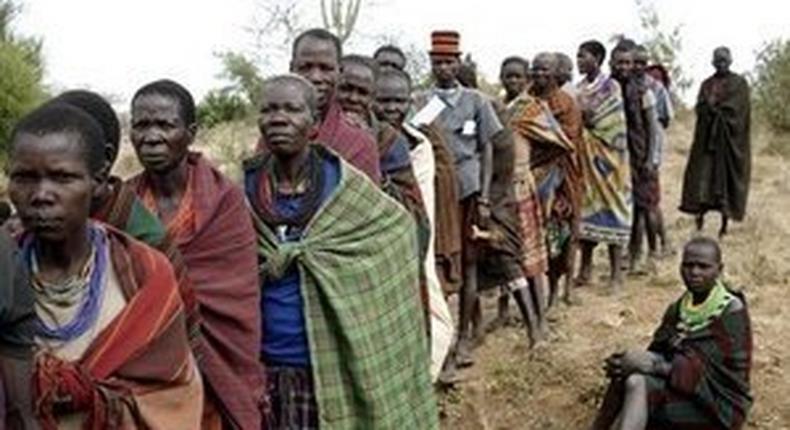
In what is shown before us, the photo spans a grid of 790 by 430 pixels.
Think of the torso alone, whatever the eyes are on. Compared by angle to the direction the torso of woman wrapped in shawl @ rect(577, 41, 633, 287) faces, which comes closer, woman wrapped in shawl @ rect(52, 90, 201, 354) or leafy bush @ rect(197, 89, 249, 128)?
the woman wrapped in shawl

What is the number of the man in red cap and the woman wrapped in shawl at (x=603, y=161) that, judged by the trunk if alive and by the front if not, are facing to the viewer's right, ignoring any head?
0

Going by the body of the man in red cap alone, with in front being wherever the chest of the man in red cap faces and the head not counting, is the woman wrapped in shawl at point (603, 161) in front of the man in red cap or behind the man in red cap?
behind

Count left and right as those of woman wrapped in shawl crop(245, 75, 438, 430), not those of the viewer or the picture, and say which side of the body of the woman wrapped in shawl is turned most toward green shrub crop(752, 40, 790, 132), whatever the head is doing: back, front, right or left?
back

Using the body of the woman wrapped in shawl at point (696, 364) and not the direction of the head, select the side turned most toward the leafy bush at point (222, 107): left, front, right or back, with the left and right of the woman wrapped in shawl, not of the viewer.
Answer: right

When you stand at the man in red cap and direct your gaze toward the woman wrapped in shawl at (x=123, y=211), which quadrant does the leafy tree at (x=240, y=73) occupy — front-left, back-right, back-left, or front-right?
back-right

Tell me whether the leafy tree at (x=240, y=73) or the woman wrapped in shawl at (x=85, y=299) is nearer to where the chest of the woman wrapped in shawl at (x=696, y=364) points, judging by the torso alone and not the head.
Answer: the woman wrapped in shawl

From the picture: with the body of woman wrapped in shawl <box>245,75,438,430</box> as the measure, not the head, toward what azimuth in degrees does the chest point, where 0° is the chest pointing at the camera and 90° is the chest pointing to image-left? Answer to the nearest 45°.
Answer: approximately 45°

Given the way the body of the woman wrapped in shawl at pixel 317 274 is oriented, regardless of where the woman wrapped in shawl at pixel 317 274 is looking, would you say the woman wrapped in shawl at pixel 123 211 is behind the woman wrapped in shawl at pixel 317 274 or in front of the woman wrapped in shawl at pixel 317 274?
in front

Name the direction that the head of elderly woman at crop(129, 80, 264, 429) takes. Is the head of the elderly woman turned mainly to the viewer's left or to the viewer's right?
to the viewer's left

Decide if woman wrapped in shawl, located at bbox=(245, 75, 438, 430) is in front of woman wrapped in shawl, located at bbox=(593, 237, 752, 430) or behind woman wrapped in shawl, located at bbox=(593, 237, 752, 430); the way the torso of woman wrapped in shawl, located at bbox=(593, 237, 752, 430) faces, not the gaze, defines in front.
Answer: in front
